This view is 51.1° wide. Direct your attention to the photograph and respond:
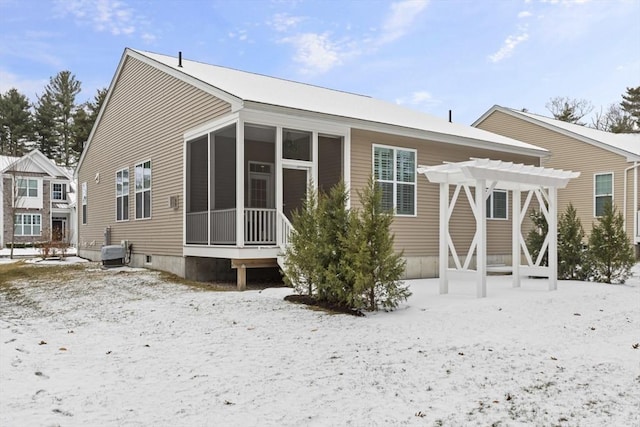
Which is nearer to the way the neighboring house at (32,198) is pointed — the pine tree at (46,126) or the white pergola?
the white pergola

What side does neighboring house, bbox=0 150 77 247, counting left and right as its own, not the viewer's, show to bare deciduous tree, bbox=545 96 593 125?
left

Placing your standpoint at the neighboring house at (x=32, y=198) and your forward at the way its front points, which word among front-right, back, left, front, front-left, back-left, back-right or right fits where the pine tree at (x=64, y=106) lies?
back

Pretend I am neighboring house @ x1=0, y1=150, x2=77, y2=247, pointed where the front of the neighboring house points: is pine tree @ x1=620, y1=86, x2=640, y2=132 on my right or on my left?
on my left

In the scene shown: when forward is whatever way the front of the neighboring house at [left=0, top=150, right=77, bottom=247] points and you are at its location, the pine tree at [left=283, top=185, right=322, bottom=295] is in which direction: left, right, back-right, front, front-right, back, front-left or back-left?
front

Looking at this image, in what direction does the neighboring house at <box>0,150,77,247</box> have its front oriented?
toward the camera

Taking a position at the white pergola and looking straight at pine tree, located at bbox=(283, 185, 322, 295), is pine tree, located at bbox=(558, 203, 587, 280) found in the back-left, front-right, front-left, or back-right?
back-right

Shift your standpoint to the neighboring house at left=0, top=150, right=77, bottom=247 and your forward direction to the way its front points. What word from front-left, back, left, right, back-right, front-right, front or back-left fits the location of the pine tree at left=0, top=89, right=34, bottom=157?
back

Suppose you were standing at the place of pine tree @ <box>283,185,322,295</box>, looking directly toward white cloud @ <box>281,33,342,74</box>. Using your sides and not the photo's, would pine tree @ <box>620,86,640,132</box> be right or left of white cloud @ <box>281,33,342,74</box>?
right
